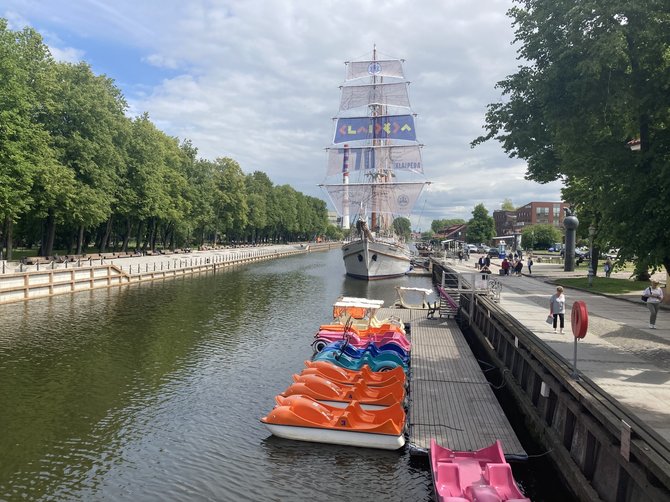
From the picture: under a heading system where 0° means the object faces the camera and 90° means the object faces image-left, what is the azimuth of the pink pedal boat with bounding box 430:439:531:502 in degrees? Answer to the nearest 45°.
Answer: approximately 0°

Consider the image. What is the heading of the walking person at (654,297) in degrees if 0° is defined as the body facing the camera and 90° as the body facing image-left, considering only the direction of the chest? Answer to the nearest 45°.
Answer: approximately 0°

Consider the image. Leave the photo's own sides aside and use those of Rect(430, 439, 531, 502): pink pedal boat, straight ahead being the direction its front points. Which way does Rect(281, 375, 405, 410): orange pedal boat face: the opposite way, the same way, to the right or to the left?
to the right

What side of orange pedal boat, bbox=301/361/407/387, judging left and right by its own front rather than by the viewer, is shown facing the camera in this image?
left

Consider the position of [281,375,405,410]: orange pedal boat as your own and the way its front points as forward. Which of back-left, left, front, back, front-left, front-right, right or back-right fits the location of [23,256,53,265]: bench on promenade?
front-right

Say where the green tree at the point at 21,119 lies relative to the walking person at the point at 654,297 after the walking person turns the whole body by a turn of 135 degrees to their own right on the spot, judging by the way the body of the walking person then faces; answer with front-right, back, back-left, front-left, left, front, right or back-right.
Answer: front-left

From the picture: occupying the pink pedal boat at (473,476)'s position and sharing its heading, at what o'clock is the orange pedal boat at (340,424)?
The orange pedal boat is roughly at 4 o'clock from the pink pedal boat.

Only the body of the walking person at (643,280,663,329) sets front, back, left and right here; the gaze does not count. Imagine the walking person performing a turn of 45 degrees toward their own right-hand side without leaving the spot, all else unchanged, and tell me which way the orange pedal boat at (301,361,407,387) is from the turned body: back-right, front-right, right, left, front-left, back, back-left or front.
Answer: front

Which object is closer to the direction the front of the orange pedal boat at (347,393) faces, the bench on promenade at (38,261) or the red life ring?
the bench on promenade

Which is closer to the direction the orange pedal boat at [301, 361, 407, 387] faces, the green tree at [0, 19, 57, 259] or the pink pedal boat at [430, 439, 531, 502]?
the green tree

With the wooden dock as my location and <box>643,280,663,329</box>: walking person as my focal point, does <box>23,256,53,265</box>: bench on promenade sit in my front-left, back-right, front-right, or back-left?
back-left

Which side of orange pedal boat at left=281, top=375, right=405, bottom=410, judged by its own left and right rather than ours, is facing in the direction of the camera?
left

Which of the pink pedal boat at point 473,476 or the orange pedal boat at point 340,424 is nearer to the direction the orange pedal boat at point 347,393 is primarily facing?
the orange pedal boat
